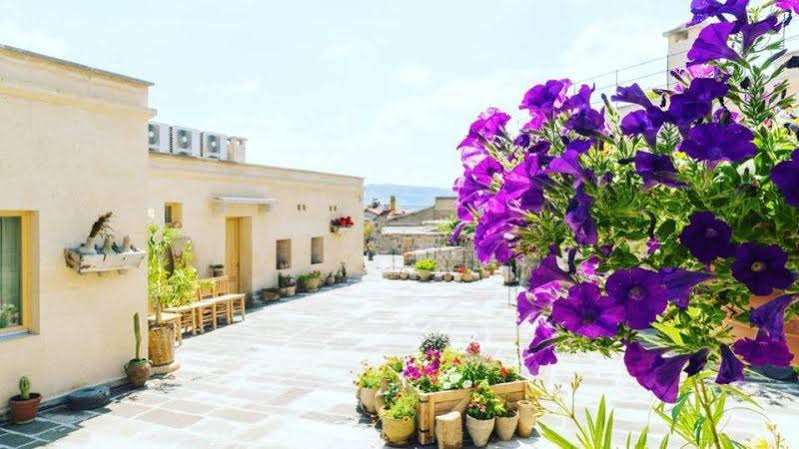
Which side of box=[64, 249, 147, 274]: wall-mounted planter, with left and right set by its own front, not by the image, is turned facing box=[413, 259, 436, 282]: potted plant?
left

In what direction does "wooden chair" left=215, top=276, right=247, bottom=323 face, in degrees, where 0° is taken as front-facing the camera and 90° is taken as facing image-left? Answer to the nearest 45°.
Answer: approximately 315°

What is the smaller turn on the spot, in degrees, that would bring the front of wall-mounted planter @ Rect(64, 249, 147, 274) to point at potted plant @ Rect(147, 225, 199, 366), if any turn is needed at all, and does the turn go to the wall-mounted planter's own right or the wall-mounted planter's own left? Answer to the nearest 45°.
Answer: approximately 90° to the wall-mounted planter's own left

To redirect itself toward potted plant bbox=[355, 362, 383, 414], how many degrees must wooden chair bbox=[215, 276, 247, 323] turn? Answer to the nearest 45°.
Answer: approximately 45° to its right

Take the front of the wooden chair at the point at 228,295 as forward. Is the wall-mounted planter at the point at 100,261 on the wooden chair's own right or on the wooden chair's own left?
on the wooden chair's own right
